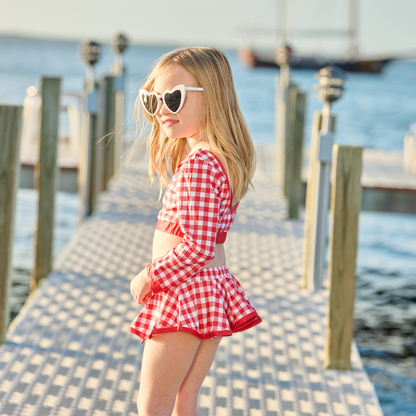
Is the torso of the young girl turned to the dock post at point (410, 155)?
no

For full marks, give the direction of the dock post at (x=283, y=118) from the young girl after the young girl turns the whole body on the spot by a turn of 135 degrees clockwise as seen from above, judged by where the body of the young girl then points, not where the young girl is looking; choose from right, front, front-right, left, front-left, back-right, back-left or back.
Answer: front-left

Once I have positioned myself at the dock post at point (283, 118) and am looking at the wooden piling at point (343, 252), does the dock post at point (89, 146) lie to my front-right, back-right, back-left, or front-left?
front-right

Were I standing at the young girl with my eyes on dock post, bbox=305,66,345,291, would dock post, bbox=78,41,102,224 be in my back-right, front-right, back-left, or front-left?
front-left

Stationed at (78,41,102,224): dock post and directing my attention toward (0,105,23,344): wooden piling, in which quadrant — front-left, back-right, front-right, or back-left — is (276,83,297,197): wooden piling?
back-left

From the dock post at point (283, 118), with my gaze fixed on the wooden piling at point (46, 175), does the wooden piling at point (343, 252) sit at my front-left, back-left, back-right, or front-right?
front-left

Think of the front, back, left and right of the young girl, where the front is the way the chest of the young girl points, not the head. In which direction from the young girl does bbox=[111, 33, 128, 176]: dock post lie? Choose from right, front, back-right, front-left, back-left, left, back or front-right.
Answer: right

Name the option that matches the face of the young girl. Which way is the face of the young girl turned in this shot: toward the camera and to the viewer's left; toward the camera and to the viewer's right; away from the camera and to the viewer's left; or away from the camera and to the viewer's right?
toward the camera and to the viewer's left

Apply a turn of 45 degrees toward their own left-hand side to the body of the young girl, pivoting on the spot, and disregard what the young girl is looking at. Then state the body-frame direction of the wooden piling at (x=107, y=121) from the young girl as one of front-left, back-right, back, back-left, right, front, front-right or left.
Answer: back-right

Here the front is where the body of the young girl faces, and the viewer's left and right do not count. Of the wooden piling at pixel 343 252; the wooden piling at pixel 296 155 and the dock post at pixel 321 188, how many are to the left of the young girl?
0

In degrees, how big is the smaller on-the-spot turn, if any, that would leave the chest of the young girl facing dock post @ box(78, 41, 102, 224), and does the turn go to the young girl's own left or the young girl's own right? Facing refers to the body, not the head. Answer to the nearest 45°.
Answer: approximately 90° to the young girl's own right

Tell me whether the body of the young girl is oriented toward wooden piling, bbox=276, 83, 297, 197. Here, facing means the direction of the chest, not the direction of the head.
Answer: no

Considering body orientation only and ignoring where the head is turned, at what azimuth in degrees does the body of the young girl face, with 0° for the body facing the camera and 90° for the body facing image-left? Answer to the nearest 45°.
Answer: approximately 90°

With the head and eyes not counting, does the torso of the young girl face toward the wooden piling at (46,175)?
no

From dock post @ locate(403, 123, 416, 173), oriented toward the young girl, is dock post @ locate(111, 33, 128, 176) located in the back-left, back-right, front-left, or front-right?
front-right

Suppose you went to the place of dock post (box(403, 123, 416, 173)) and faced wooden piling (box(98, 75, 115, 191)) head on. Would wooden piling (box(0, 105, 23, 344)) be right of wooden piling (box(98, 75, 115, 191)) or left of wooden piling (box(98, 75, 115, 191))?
left

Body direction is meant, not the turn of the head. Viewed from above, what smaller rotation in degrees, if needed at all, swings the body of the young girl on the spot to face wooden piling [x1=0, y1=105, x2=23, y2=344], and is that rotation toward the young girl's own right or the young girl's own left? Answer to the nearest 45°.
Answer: approximately 45° to the young girl's own right
